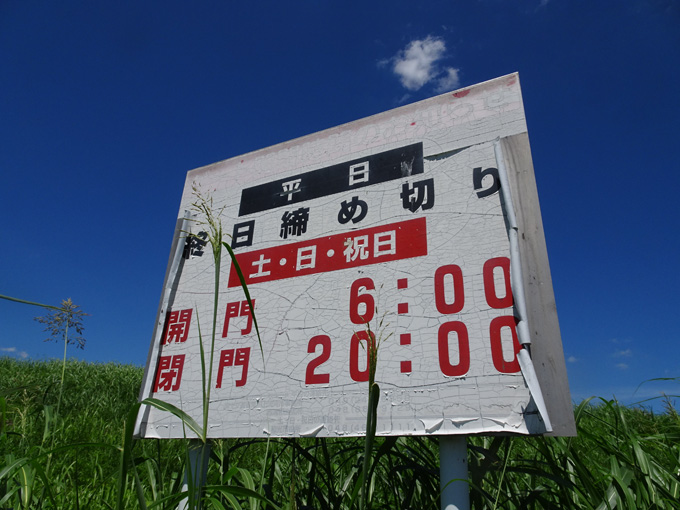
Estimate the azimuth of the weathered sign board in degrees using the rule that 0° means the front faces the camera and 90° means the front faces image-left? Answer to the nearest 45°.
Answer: approximately 45°
